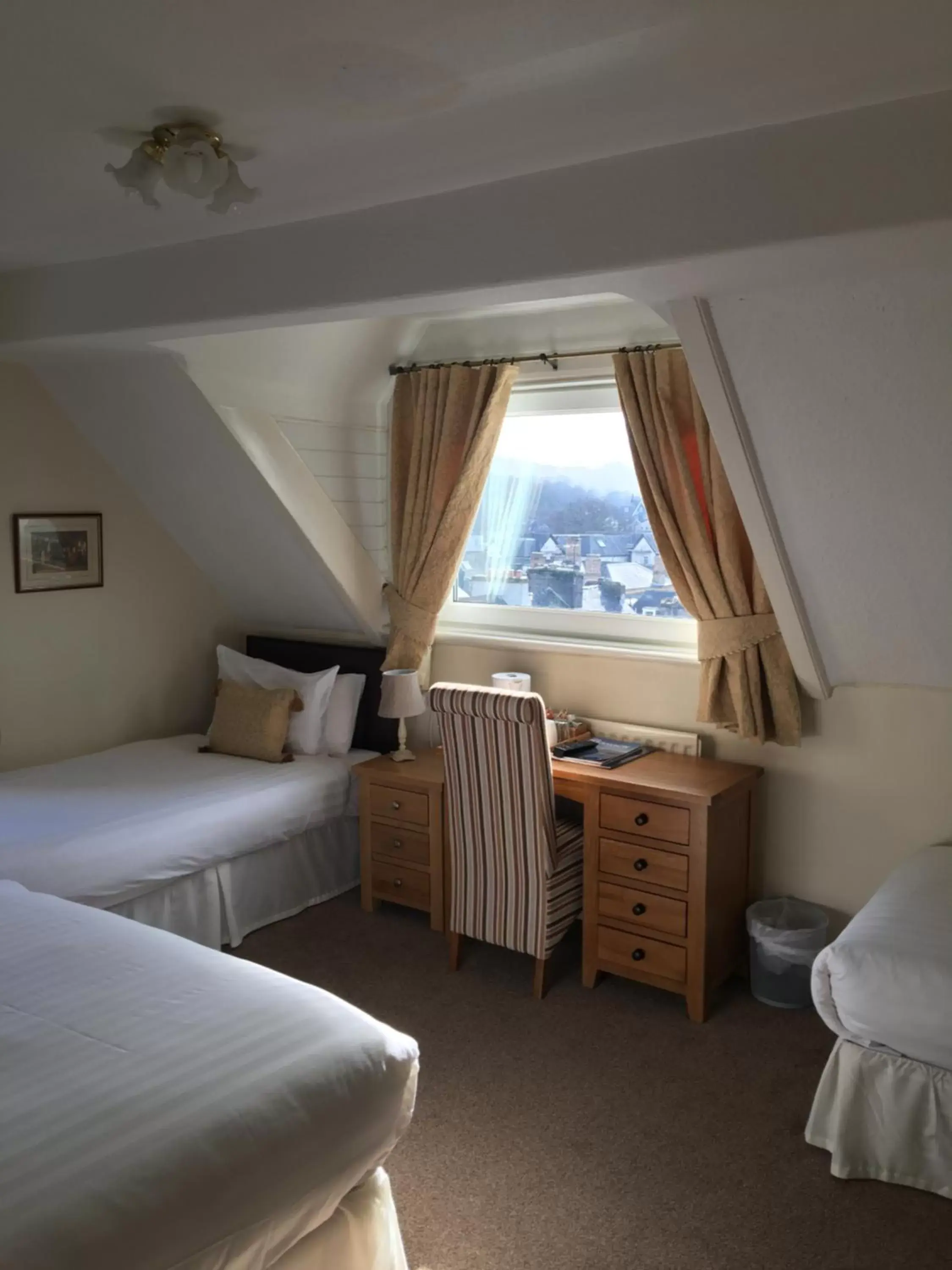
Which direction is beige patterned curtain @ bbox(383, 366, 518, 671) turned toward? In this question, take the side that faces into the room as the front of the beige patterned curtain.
toward the camera

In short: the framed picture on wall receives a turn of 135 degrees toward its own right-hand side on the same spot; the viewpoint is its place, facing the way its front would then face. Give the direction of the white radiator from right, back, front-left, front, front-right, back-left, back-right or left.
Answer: back-left

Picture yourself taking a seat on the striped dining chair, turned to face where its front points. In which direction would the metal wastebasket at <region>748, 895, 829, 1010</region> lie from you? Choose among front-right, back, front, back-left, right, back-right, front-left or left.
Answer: front-right

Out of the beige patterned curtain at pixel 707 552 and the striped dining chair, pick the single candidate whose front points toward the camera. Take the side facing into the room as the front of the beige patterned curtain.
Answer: the beige patterned curtain

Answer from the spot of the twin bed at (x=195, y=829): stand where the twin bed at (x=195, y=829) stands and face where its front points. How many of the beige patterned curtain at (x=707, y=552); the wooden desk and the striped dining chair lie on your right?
0

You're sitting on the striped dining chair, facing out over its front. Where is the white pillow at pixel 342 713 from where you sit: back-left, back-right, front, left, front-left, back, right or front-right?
left

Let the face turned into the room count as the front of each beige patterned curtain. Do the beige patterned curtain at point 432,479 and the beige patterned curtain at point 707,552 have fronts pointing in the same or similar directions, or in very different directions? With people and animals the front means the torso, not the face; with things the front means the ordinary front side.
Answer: same or similar directions

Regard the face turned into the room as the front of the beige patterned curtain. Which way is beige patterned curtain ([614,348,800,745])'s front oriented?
toward the camera

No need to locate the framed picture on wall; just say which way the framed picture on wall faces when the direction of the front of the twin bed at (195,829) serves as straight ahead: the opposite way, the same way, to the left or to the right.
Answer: to the left

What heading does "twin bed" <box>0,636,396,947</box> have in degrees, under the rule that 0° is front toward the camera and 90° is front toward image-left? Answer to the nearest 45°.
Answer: approximately 45°

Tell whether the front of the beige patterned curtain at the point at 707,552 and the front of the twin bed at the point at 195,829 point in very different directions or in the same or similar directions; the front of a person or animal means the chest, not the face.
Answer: same or similar directions

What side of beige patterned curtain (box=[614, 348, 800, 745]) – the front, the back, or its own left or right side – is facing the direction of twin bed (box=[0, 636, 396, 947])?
right

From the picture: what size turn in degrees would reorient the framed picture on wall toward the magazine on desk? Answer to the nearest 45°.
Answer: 0° — it already faces it

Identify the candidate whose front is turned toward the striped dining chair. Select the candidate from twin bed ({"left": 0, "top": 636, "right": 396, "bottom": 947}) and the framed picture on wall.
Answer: the framed picture on wall

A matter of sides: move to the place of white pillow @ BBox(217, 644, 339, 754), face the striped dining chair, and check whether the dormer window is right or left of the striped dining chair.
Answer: left

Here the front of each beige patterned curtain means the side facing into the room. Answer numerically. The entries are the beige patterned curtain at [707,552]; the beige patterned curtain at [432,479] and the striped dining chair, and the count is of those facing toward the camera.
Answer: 2

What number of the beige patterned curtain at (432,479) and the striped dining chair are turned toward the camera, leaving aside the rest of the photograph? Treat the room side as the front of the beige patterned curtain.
1

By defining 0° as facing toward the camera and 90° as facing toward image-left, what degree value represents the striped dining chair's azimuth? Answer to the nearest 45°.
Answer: approximately 225°
